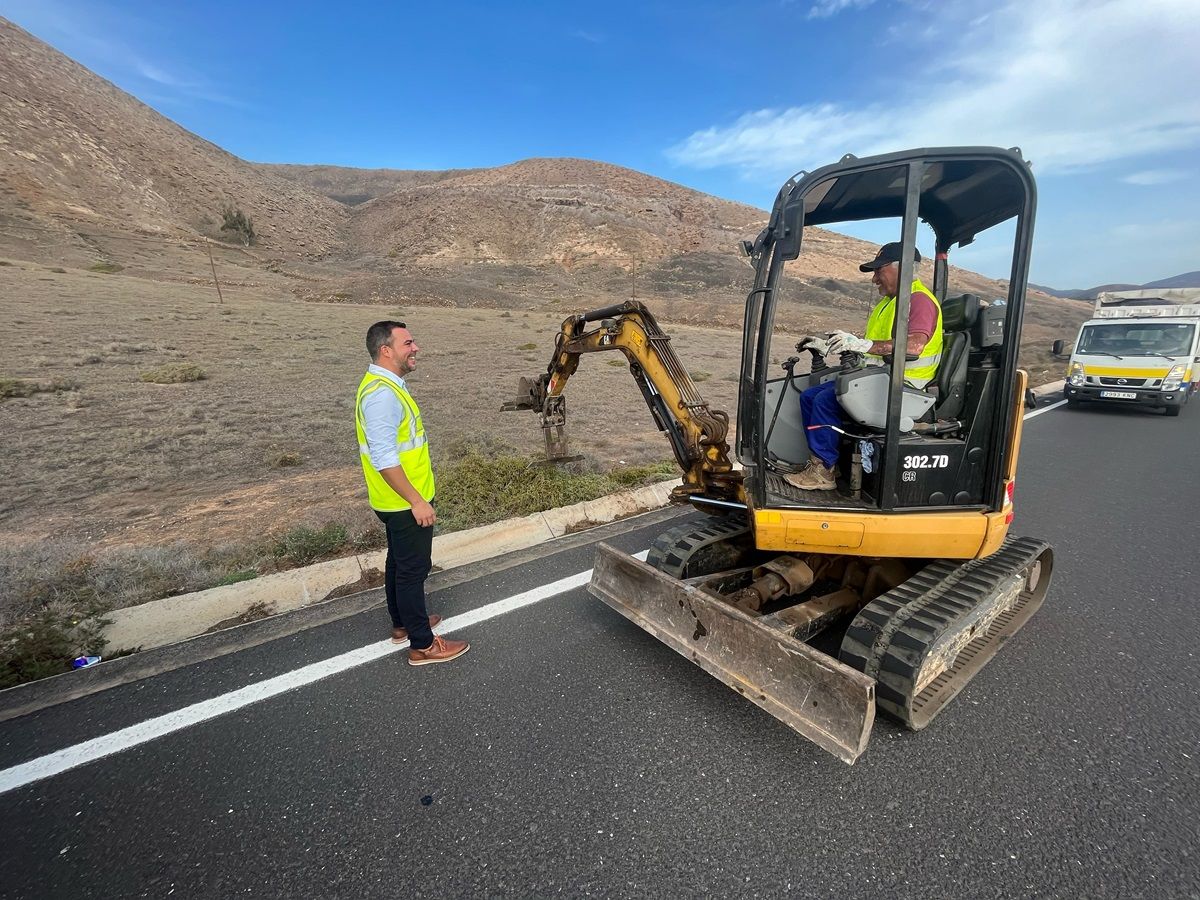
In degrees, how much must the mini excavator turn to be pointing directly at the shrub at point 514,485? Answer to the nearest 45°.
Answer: approximately 45° to its right

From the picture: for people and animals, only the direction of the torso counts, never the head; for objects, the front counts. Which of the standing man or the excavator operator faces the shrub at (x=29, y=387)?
the excavator operator

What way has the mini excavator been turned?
to the viewer's left

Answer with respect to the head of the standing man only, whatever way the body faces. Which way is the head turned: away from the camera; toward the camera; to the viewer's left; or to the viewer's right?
to the viewer's right

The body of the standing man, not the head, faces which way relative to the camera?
to the viewer's right

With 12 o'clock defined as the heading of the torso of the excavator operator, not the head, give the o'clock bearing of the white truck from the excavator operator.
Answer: The white truck is roughly at 4 o'clock from the excavator operator.

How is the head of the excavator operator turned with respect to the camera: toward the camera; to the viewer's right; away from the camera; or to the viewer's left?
to the viewer's left

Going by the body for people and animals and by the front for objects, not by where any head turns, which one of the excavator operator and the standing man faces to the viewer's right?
the standing man

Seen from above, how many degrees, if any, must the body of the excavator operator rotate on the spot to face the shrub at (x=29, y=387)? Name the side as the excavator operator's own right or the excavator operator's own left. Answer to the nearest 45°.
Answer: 0° — they already face it

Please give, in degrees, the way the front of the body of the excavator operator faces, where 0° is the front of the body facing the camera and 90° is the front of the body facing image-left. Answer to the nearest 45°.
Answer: approximately 90°

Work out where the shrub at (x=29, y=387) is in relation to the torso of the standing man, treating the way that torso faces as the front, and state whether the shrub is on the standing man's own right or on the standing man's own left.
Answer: on the standing man's own left

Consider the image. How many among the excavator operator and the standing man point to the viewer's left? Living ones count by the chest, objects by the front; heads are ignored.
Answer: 1
